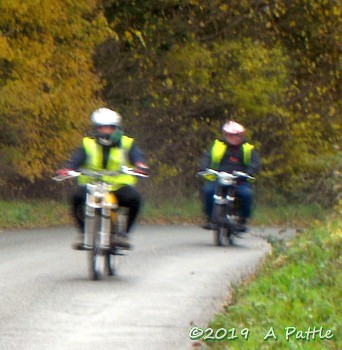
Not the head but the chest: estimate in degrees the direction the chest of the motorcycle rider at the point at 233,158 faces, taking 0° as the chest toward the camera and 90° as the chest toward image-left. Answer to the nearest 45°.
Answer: approximately 0°

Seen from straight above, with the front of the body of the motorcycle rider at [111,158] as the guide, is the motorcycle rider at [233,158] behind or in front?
behind

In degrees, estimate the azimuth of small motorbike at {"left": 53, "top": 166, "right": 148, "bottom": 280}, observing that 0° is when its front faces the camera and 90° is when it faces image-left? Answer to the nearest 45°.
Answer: approximately 0°

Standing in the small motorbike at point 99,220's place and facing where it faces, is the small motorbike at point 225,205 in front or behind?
behind
